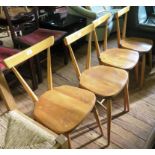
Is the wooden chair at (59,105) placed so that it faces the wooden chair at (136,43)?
no

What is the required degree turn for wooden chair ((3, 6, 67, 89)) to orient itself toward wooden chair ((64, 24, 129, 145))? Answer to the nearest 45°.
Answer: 0° — it already faces it

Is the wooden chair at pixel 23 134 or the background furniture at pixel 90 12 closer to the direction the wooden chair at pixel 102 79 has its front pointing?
the wooden chair

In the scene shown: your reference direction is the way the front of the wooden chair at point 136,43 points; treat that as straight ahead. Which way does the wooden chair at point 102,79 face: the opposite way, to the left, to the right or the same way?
the same way

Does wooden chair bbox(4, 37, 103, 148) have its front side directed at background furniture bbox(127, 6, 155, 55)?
no

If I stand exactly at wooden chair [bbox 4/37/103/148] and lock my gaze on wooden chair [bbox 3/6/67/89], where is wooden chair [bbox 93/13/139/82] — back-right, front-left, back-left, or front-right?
front-right

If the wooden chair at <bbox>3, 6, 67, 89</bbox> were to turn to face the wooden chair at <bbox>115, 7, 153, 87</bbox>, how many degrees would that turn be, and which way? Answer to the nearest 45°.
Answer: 0° — it already faces it

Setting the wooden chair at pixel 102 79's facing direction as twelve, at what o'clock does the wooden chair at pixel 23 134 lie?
the wooden chair at pixel 23 134 is roughly at 3 o'clock from the wooden chair at pixel 102 79.

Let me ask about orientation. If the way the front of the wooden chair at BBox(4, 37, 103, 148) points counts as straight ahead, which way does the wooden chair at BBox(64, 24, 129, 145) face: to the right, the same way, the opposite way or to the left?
the same way

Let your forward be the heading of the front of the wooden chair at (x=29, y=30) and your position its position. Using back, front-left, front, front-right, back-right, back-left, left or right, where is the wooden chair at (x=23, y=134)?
front-right

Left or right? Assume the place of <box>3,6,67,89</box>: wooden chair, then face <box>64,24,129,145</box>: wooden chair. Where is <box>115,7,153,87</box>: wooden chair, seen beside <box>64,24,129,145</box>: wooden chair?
left

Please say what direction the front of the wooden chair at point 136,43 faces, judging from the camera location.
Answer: facing the viewer and to the right of the viewer
